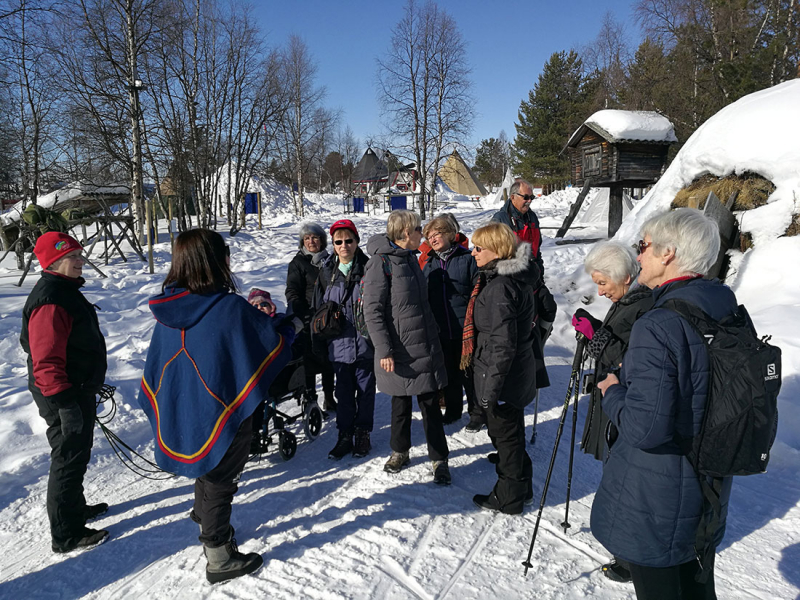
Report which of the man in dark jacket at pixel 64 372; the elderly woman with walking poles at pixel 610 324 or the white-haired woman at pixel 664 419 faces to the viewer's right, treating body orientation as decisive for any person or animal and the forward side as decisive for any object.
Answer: the man in dark jacket

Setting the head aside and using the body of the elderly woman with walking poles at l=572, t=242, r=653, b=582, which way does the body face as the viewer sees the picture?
to the viewer's left

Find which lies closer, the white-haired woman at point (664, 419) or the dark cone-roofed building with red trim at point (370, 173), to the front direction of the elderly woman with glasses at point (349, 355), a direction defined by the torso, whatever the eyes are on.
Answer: the white-haired woman

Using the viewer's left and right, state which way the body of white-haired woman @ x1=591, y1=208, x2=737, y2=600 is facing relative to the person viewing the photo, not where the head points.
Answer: facing to the left of the viewer

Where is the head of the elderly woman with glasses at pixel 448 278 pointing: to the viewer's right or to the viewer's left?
to the viewer's left

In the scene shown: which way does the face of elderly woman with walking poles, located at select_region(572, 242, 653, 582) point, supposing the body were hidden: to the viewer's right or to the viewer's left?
to the viewer's left

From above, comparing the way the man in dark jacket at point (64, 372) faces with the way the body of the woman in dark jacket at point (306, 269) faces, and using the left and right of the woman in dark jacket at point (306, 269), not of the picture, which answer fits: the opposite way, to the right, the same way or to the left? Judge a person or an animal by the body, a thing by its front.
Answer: to the left

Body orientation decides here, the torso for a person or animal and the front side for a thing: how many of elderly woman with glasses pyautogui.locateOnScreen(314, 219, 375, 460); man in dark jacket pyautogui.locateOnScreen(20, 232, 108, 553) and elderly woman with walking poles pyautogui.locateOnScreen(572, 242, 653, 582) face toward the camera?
1

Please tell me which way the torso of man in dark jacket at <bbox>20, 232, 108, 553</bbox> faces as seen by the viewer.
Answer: to the viewer's right

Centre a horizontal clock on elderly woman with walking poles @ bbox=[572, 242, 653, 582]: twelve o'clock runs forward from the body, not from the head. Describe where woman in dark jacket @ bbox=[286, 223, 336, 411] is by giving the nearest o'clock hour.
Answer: The woman in dark jacket is roughly at 1 o'clock from the elderly woman with walking poles.
